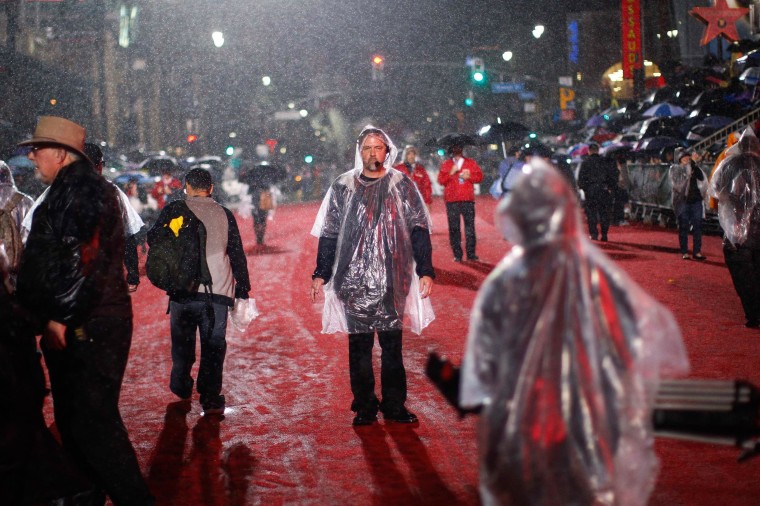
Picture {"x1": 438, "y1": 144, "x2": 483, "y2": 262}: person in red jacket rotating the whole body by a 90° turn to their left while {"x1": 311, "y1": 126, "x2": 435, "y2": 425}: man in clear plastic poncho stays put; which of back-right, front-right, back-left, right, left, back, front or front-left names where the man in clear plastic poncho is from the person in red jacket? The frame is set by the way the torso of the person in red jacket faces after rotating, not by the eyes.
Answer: right

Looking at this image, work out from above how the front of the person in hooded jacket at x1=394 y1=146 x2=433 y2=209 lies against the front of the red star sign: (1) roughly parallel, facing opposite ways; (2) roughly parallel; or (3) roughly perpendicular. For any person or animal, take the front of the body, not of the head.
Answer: roughly parallel

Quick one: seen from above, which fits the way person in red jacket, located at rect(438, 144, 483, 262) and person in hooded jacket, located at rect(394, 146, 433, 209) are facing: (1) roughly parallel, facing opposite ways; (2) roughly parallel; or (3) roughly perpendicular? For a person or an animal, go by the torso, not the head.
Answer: roughly parallel

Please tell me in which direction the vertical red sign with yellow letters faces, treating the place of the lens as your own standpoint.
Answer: facing the viewer

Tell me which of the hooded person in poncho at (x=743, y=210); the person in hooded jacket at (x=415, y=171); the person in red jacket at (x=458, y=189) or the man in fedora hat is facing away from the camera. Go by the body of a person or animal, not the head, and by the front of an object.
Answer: the hooded person in poncho

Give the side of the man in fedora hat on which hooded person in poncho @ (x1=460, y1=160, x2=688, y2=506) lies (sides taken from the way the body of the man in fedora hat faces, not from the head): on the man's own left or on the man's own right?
on the man's own left

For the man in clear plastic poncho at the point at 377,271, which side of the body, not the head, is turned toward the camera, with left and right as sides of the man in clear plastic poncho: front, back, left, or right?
front

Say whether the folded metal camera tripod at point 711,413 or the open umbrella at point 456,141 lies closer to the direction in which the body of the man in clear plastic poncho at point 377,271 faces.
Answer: the folded metal camera tripod

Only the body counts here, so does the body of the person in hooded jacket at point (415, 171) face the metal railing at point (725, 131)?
no

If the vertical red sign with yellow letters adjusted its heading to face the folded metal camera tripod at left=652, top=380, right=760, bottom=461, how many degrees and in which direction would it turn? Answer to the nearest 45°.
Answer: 0° — it already faces it

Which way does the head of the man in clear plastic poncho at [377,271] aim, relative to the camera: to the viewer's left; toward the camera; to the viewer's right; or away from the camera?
toward the camera

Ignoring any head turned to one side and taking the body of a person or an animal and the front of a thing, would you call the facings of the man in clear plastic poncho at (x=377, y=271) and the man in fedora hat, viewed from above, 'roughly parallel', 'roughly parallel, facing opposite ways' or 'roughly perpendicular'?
roughly perpendicular

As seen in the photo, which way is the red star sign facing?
toward the camera
